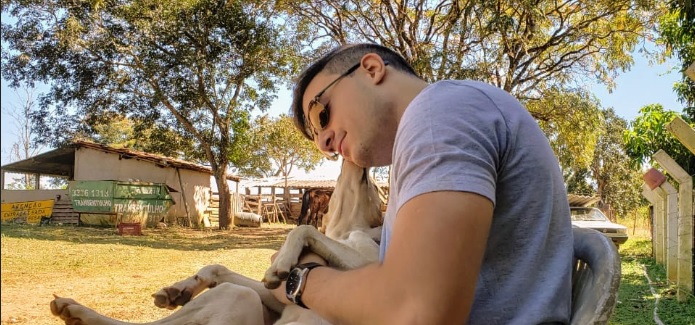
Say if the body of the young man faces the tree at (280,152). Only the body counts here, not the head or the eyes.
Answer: no

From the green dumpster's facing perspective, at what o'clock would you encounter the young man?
The young man is roughly at 12 o'clock from the green dumpster.

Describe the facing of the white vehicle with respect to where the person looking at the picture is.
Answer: facing the viewer and to the right of the viewer

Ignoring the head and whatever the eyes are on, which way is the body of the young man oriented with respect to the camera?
to the viewer's left

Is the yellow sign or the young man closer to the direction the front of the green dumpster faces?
the young man

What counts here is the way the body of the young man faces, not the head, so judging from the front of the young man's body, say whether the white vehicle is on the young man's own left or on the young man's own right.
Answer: on the young man's own right

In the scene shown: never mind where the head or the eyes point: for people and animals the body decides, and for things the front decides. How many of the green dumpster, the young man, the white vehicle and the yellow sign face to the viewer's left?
1

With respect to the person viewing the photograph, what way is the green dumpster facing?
facing the viewer

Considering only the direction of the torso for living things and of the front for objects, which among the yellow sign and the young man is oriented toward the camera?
the yellow sign

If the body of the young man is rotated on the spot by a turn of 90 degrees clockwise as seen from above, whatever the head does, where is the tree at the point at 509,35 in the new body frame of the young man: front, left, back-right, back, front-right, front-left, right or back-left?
front

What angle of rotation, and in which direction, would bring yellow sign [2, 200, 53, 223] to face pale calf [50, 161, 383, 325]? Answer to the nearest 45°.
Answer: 0° — it already faces it

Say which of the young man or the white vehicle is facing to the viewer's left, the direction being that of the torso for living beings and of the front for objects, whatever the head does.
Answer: the young man

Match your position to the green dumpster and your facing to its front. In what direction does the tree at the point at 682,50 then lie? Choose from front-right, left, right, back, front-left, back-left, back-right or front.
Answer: front-left

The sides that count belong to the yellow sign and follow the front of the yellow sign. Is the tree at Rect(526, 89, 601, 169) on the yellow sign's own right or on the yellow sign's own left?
on the yellow sign's own left

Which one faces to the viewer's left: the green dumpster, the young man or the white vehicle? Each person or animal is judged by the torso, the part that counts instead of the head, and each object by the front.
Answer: the young man

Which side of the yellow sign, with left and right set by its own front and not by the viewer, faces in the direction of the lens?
front

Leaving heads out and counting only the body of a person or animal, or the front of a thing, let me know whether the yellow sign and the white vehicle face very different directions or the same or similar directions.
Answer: same or similar directions
